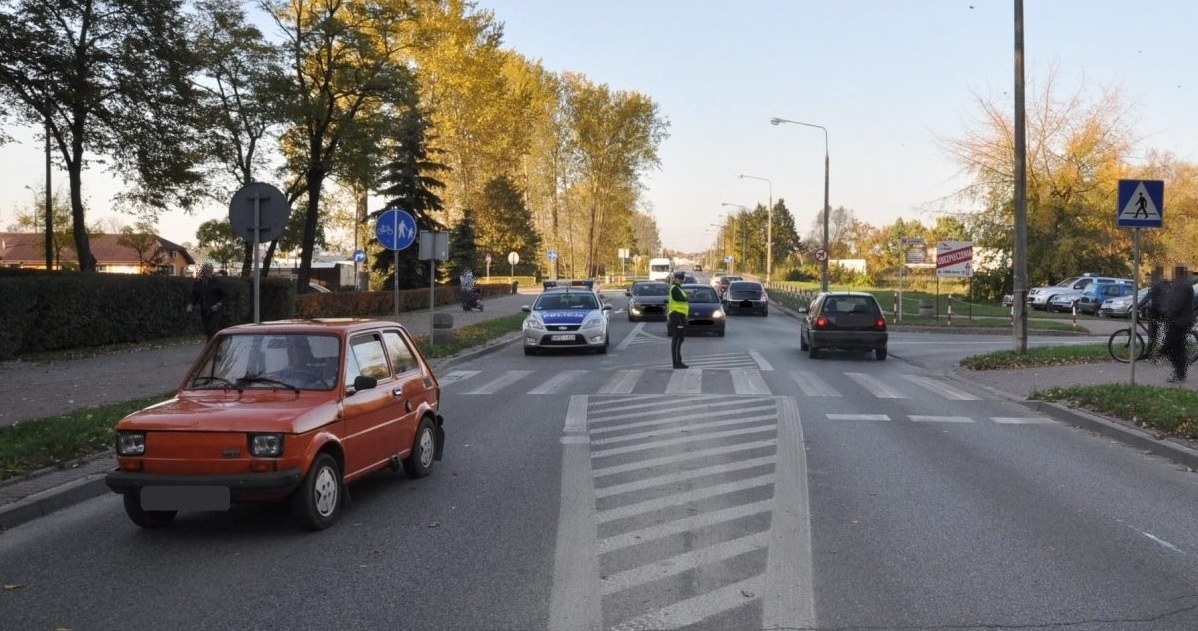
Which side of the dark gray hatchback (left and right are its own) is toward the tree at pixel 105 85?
left

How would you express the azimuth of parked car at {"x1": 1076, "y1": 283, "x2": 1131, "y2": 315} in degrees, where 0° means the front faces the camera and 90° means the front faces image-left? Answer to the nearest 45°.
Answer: approximately 45°

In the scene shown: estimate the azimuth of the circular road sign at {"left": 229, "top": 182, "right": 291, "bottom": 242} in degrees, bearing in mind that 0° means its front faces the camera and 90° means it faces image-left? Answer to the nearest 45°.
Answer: approximately 180°

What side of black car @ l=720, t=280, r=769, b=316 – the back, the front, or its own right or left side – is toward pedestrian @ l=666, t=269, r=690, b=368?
back

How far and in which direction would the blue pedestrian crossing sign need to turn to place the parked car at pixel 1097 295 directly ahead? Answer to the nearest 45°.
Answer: approximately 180°

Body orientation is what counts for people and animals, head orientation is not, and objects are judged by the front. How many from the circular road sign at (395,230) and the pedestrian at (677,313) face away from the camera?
0

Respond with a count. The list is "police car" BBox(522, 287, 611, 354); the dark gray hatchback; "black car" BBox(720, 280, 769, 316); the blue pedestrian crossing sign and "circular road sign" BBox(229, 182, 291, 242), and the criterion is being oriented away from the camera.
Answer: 3

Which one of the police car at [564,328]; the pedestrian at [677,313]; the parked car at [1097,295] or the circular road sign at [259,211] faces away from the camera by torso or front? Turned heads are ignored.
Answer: the circular road sign

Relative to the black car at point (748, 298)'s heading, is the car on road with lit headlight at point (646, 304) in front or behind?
behind
